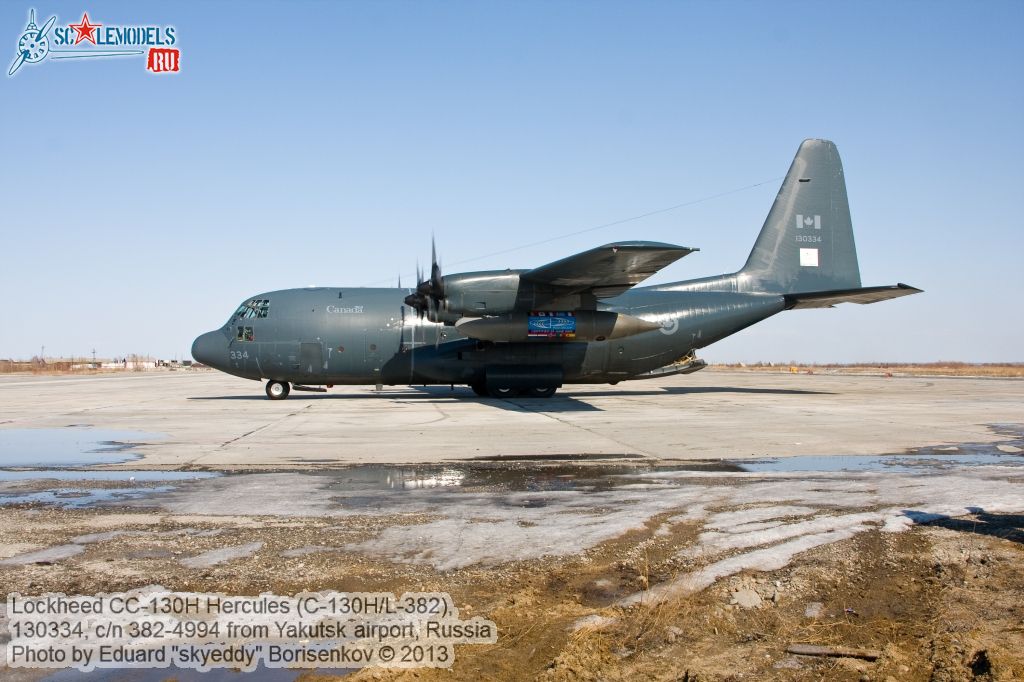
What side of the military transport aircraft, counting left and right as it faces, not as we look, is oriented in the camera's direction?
left
